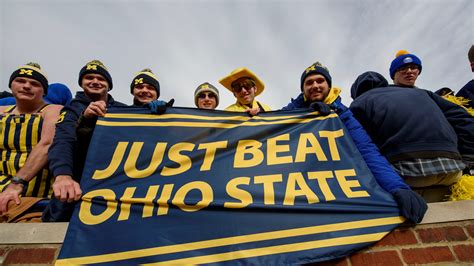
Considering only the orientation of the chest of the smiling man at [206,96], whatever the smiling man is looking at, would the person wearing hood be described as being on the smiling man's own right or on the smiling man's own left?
on the smiling man's own left

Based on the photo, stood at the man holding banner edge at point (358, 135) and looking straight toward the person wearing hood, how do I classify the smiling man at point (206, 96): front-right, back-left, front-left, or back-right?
back-left

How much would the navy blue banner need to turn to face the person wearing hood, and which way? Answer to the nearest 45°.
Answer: approximately 90° to its left

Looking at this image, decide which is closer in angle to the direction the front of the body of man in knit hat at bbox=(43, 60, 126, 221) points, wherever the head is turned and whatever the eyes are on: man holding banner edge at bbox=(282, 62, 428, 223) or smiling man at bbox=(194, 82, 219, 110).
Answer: the man holding banner edge

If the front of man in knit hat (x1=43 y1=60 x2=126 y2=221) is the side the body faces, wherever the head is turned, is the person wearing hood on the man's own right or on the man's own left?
on the man's own left

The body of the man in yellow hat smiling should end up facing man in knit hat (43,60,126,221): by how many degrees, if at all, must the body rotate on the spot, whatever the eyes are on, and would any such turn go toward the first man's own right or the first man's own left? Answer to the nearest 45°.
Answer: approximately 45° to the first man's own right

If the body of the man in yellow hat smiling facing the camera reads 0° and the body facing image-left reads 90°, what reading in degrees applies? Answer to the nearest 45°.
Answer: approximately 0°
